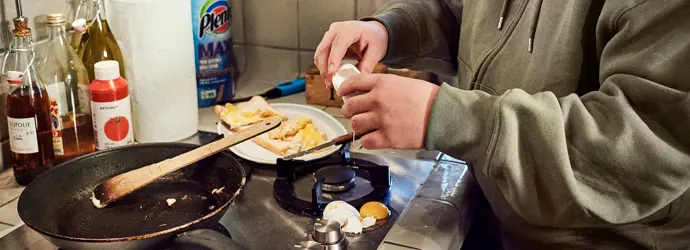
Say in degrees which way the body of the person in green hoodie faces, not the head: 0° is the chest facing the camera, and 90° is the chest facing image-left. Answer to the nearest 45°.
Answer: approximately 45°

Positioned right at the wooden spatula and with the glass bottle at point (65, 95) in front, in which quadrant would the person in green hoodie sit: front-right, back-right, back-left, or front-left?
back-right

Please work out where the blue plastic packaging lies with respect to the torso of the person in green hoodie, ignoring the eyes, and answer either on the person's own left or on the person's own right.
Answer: on the person's own right
